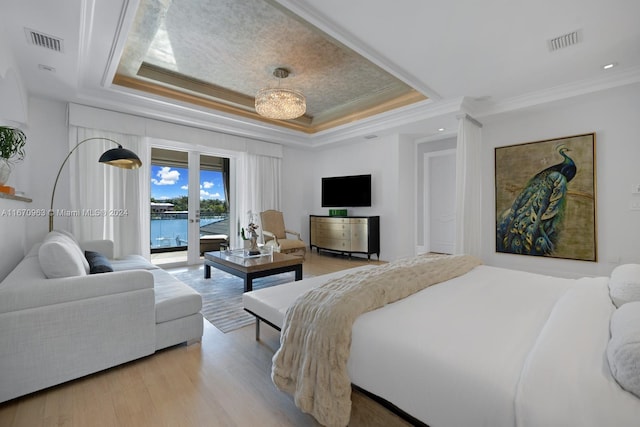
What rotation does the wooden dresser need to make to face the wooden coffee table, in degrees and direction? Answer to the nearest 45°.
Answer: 0° — it already faces it

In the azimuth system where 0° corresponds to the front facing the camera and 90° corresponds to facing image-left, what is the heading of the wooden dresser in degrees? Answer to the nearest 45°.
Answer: approximately 45°

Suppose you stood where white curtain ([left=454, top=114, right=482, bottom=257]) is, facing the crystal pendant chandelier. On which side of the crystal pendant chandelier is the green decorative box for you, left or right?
right

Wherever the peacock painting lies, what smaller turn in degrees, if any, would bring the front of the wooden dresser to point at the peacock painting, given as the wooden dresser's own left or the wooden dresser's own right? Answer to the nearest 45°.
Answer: approximately 90° to the wooden dresser's own left

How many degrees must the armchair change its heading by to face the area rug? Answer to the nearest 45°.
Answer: approximately 45° to its right

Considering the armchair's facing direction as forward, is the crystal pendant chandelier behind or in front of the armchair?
in front

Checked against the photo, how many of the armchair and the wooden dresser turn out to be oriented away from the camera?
0

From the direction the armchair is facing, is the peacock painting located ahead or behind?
ahead
